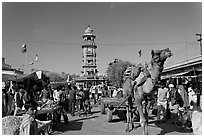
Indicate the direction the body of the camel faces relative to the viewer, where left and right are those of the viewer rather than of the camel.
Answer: facing the viewer and to the right of the viewer

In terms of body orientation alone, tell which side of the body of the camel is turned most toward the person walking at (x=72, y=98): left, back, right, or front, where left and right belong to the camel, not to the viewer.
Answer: back
